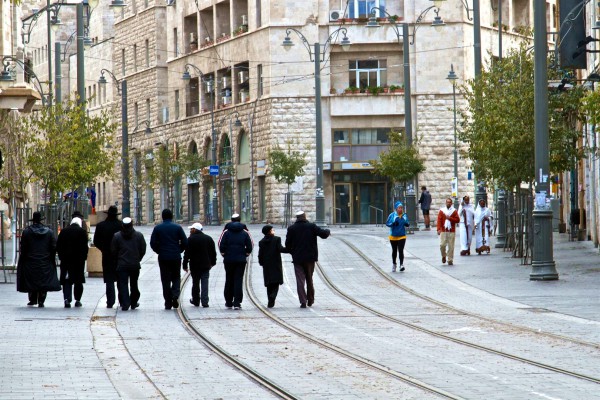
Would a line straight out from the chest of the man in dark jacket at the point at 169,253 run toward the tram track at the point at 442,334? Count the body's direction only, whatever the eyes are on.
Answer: no

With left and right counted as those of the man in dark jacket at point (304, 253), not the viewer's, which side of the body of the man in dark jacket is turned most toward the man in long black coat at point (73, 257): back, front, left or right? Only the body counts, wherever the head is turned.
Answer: left

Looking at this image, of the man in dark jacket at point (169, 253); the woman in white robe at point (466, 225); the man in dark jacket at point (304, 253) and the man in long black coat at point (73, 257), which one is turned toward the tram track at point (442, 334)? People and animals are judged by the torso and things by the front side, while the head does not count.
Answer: the woman in white robe

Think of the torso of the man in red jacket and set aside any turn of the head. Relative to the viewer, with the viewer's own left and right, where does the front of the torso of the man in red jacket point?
facing the viewer

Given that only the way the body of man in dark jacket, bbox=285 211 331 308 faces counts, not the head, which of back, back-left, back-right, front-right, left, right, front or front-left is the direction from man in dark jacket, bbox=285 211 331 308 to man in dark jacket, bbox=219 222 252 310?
left

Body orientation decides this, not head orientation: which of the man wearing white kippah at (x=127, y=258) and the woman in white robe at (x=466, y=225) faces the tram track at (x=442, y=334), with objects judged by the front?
the woman in white robe

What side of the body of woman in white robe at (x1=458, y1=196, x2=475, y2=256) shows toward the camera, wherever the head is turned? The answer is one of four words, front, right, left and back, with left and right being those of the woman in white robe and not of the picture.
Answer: front

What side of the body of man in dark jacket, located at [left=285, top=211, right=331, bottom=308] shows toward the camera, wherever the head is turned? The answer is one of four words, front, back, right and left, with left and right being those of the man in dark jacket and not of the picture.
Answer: back

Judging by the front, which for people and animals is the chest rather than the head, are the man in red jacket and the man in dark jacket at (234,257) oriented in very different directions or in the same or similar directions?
very different directions

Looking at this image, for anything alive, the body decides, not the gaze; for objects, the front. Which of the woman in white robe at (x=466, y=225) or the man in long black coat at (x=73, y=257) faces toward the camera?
the woman in white robe

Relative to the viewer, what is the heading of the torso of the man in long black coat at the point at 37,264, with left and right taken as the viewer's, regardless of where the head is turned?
facing away from the viewer

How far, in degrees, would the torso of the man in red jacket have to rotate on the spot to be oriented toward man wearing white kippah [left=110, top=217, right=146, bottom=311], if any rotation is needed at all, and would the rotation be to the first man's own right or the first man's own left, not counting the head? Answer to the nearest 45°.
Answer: approximately 45° to the first man's own right

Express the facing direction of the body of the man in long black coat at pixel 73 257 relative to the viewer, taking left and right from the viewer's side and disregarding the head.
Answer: facing away from the viewer

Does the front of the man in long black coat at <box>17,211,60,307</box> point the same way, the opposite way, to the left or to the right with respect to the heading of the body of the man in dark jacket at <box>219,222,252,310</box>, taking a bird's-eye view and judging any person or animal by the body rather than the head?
the same way

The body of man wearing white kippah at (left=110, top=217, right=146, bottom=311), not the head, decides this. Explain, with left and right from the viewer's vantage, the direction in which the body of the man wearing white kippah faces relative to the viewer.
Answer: facing away from the viewer

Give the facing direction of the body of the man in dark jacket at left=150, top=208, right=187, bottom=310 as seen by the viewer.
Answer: away from the camera

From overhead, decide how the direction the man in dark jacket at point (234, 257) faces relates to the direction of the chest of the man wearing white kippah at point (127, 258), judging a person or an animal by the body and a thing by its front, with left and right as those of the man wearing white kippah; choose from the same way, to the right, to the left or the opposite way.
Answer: the same way

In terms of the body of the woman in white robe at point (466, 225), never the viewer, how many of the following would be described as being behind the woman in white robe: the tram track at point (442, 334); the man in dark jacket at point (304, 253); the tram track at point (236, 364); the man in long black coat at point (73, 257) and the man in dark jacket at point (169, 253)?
0

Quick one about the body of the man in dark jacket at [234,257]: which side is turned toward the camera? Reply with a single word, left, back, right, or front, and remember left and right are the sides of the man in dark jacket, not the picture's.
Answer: back

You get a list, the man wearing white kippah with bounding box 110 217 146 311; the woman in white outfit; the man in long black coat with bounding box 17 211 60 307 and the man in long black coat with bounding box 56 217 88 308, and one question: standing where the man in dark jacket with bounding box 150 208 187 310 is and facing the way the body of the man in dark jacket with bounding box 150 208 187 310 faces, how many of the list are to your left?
3
